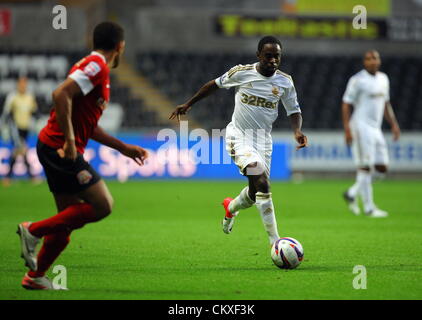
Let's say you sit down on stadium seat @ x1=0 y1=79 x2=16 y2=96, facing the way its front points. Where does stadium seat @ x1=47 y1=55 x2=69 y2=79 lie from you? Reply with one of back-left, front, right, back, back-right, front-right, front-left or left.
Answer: left

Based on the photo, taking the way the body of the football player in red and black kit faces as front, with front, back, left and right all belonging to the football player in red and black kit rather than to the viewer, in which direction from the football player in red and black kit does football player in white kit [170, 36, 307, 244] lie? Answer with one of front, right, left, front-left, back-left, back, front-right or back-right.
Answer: front-left

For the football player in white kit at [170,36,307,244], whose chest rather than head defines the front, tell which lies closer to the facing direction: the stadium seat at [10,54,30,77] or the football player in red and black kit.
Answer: the football player in red and black kit

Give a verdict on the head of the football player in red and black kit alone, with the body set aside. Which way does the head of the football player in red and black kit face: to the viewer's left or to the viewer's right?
to the viewer's right

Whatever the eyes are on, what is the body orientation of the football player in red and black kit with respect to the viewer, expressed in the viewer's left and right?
facing to the right of the viewer

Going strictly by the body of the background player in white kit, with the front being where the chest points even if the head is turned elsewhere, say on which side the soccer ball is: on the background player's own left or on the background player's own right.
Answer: on the background player's own right

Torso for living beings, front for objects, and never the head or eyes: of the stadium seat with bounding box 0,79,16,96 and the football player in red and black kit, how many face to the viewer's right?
1

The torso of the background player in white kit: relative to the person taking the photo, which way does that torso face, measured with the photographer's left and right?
facing the viewer and to the right of the viewer

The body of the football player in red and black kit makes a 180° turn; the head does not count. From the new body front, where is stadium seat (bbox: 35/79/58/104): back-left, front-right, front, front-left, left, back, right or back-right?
right
